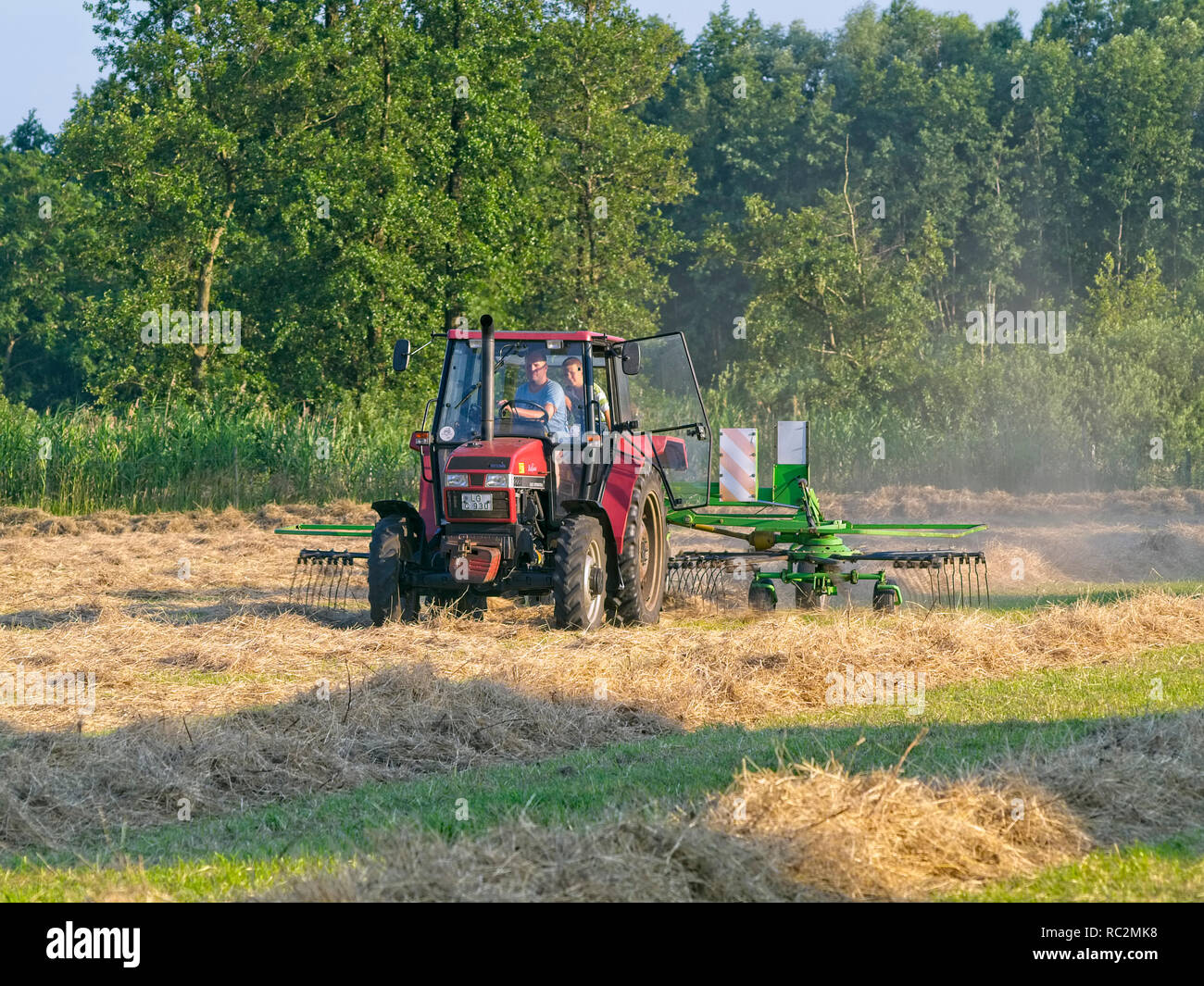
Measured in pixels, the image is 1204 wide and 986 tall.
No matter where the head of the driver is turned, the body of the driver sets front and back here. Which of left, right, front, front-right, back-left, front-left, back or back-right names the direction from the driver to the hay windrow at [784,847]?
front-left

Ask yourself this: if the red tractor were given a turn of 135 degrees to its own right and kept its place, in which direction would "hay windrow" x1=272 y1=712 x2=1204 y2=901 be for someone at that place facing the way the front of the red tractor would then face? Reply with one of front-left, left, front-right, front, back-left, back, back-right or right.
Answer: back

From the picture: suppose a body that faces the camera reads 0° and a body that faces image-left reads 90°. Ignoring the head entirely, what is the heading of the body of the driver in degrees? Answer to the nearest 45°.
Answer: approximately 45°

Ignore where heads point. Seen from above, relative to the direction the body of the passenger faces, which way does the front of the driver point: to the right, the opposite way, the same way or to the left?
the same way

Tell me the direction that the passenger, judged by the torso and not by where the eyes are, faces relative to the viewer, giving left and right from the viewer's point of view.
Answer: facing the viewer and to the left of the viewer

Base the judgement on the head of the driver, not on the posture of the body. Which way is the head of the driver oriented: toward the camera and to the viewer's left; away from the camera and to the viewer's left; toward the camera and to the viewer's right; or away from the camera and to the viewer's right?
toward the camera and to the viewer's left

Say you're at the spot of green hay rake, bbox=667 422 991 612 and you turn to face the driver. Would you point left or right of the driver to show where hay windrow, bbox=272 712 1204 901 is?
left

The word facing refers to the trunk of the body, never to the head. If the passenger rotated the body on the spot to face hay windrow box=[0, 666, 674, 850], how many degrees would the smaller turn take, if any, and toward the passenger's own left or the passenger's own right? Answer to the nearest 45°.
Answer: approximately 45° to the passenger's own left

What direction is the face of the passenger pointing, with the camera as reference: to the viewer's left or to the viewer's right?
to the viewer's left

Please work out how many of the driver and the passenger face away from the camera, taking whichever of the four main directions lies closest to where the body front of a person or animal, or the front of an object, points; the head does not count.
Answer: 0

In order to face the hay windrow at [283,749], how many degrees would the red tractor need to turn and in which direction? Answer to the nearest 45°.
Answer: approximately 45° to its left

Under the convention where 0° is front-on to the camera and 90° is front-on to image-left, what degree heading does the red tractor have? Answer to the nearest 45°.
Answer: approximately 45°
